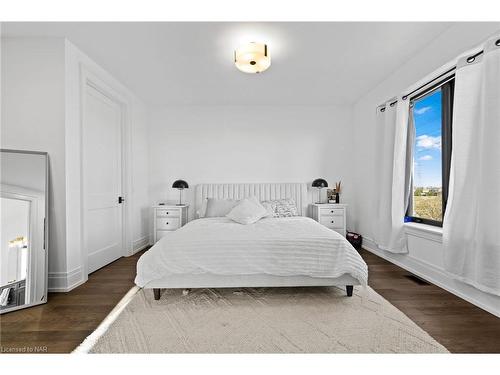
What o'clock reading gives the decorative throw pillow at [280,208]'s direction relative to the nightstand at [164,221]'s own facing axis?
The decorative throw pillow is roughly at 10 o'clock from the nightstand.

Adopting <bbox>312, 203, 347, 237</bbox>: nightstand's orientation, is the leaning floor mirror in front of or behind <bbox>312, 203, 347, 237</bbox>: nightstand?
in front

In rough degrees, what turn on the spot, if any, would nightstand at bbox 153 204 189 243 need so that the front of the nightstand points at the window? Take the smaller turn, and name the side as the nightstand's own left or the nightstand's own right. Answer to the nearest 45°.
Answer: approximately 45° to the nightstand's own left

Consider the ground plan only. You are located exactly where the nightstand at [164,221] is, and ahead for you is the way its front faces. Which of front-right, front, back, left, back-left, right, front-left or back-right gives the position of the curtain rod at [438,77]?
front-left

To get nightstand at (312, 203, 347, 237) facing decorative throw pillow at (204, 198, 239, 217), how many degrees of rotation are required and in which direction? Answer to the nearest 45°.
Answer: approximately 45° to its right

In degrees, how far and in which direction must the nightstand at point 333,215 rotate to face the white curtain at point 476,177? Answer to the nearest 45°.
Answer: approximately 45° to its left

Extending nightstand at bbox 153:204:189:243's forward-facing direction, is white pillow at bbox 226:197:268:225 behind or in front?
in front

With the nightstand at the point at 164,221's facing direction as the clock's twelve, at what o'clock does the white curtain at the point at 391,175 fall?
The white curtain is roughly at 10 o'clock from the nightstand.

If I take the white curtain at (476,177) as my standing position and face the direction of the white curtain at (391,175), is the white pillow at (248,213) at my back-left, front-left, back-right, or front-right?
front-left

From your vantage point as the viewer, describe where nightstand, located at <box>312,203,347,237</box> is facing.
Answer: facing the viewer

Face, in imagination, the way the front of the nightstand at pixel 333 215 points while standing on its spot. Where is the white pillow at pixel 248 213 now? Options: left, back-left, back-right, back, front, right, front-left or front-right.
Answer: front-right

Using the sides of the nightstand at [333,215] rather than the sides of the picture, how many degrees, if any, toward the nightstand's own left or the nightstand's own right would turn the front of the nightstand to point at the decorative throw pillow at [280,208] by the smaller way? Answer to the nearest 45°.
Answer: approximately 45° to the nightstand's own right

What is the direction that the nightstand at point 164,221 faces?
toward the camera

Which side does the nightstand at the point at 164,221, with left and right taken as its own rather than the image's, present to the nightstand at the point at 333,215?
left
